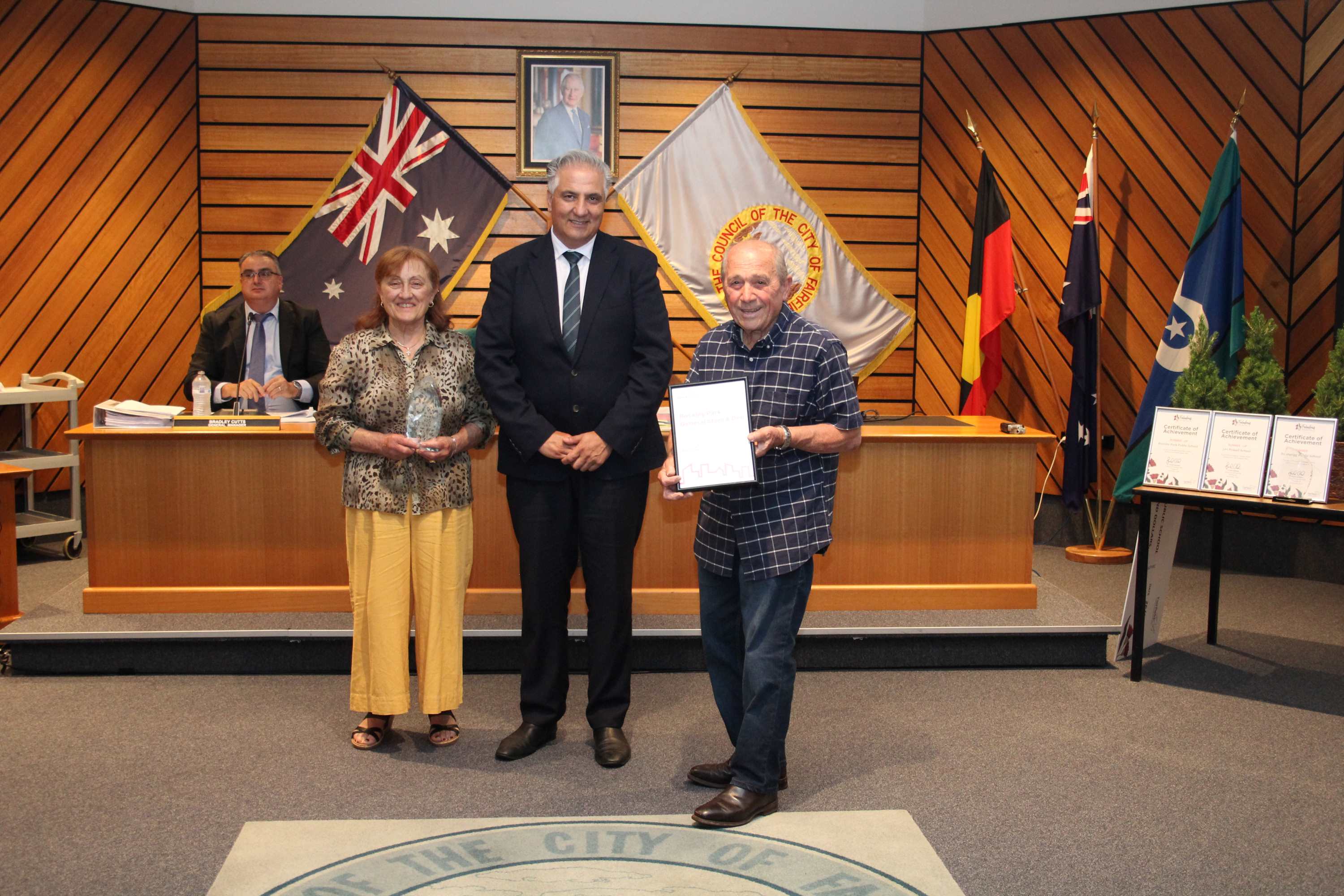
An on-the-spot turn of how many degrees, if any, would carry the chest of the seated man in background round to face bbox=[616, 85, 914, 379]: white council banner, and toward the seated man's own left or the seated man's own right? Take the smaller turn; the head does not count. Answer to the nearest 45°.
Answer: approximately 90° to the seated man's own left

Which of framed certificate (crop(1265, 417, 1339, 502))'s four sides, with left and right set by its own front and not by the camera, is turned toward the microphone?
right

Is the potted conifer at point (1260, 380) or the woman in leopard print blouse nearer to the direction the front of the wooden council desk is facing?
the woman in leopard print blouse

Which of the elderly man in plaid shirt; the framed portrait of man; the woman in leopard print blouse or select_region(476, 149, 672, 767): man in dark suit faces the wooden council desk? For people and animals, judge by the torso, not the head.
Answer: the framed portrait of man

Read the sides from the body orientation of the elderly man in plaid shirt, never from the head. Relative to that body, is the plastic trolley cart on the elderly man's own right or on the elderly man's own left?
on the elderly man's own right

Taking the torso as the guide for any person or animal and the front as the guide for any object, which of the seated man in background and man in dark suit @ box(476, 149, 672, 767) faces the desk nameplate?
the seated man in background

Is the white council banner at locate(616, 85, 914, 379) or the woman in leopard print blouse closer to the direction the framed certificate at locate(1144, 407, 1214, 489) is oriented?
the woman in leopard print blouse

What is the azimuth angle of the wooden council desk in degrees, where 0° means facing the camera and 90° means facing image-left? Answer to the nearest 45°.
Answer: approximately 0°
